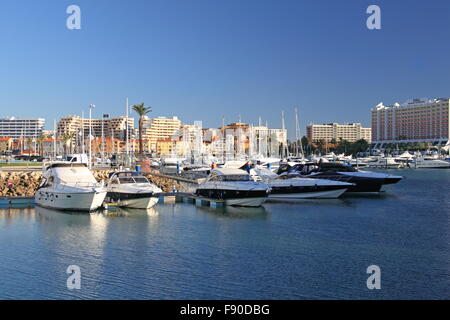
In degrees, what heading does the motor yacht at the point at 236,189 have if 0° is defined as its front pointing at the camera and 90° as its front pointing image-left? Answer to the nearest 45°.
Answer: approximately 315°

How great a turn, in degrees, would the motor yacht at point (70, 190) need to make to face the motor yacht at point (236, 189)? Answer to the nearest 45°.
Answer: approximately 45° to its left

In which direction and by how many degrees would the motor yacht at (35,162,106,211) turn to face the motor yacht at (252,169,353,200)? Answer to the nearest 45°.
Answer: approximately 45° to its left

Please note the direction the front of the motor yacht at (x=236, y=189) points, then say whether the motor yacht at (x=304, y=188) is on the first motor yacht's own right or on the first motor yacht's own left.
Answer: on the first motor yacht's own left

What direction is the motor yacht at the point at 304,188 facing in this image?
to the viewer's right

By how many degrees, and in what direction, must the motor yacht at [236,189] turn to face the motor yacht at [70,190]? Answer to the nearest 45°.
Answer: approximately 135° to its right

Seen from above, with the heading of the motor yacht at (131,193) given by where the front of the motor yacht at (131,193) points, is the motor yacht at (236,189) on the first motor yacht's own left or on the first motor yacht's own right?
on the first motor yacht's own left

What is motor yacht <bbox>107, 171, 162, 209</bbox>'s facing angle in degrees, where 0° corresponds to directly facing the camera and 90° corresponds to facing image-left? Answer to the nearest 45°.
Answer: approximately 315°

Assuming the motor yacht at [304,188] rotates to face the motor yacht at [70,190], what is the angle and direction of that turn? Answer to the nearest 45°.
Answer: approximately 135° to its right

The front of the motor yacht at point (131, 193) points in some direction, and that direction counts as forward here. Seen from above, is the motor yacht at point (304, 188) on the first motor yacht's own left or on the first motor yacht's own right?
on the first motor yacht's own left
